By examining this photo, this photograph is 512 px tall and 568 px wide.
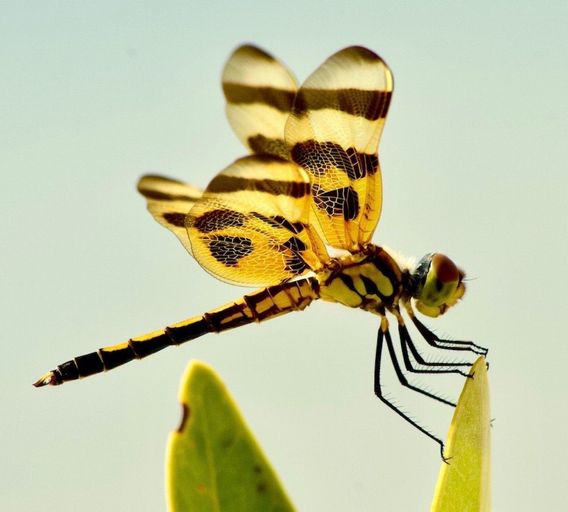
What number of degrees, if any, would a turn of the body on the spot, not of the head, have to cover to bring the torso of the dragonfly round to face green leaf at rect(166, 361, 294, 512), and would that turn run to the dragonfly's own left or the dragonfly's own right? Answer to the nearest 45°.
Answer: approximately 90° to the dragonfly's own right

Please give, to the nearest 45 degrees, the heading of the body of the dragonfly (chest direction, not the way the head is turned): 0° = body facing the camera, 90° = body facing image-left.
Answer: approximately 270°
